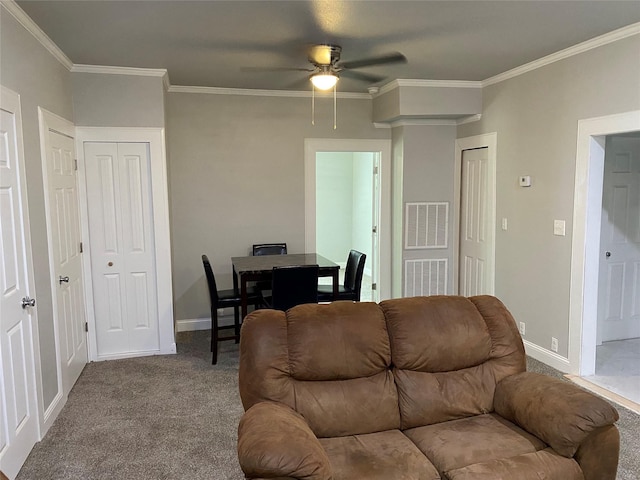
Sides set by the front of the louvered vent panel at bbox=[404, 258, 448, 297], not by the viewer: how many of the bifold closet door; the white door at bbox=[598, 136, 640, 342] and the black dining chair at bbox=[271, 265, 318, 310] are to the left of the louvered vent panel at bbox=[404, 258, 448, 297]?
1

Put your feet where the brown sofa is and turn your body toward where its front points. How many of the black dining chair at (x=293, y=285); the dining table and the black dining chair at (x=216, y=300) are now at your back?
3

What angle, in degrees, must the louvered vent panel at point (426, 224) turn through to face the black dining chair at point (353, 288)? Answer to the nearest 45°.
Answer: approximately 45° to its right

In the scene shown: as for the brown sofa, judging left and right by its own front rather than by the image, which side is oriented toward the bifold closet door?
back

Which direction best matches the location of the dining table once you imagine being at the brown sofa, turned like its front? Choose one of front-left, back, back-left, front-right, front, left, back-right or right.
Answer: back

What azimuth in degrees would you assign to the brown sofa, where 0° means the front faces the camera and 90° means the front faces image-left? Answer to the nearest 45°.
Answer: approximately 315°

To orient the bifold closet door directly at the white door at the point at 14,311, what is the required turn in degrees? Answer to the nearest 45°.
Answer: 0° — it already faces it

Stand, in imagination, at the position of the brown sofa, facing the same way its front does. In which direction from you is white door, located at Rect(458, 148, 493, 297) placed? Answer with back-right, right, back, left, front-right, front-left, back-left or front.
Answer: back-left

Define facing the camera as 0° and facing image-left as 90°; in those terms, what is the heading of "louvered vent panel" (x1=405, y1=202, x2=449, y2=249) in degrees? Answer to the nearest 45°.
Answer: approximately 0°

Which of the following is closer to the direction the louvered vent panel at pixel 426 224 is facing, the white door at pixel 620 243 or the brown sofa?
the brown sofa

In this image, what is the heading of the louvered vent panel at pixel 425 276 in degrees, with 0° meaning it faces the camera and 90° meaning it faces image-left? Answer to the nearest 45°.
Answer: approximately 0°

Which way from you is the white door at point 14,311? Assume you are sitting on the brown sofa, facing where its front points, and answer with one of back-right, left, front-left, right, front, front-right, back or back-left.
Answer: back-right

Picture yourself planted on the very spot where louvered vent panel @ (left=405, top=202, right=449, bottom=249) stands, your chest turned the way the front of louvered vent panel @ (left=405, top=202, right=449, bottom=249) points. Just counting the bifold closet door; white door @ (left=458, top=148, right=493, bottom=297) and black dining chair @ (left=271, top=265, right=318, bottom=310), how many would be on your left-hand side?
1

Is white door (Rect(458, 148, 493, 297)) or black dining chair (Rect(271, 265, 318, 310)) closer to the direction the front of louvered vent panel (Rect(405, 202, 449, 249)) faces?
the black dining chair

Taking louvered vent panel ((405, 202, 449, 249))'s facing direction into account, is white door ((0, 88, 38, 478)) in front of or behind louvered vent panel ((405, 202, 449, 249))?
in front
